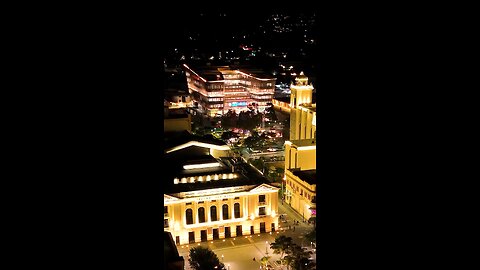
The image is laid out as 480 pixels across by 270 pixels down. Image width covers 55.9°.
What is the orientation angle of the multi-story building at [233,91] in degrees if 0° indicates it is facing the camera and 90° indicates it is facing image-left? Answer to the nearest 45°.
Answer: approximately 0°

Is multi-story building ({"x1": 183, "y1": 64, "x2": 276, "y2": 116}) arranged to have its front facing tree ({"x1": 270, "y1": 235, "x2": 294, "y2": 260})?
yes

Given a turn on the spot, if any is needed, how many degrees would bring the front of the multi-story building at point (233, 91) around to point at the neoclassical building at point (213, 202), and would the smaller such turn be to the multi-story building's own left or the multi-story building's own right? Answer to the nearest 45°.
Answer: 0° — it already faces it

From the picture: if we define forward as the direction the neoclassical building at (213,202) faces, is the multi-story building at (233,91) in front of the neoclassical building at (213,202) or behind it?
behind

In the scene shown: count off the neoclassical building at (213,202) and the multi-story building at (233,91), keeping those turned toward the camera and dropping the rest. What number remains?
2

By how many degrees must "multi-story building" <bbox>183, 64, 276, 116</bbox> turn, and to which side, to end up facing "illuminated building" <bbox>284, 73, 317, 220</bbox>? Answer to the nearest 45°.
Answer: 0° — it already faces it

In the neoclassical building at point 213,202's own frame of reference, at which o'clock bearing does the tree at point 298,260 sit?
The tree is roughly at 11 o'clock from the neoclassical building.

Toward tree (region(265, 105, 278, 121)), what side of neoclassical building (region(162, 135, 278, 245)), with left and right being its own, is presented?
back
